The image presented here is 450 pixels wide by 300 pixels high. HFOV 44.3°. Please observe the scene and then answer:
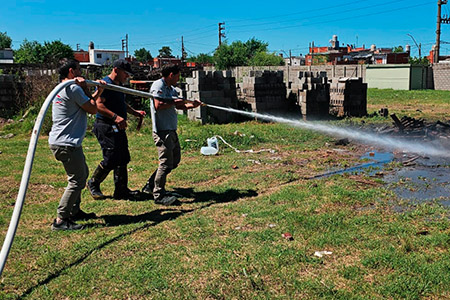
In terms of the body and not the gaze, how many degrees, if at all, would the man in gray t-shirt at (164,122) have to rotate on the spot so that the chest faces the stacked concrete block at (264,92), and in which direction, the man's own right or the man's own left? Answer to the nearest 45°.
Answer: approximately 90° to the man's own left

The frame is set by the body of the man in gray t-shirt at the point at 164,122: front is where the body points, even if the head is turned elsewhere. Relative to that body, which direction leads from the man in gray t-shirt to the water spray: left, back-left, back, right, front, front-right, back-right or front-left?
front-left

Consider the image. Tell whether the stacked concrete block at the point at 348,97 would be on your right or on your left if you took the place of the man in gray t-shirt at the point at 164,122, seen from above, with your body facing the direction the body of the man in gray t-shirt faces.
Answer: on your left

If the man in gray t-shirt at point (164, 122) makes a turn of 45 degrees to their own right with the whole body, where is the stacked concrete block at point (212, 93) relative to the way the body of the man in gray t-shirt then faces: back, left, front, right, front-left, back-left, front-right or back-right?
back-left

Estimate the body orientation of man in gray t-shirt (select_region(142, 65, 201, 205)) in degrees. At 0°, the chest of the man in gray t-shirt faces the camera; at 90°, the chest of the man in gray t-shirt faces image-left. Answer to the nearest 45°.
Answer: approximately 270°

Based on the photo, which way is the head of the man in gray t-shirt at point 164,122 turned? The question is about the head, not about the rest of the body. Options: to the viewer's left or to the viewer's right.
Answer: to the viewer's right

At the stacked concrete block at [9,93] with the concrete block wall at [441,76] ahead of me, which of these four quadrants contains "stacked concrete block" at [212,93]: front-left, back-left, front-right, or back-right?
front-right

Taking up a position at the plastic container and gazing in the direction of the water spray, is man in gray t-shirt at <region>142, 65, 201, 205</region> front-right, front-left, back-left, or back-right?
back-right

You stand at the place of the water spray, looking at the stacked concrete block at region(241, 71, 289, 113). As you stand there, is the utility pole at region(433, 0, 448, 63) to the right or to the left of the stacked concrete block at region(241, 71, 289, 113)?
right

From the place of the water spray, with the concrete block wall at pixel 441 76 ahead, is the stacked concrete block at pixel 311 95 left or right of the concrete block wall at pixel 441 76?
left

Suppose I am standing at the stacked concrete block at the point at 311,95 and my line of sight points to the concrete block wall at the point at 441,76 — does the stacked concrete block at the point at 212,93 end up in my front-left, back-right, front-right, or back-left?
back-left

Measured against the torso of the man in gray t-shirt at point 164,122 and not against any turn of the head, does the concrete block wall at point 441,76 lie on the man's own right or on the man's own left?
on the man's own left

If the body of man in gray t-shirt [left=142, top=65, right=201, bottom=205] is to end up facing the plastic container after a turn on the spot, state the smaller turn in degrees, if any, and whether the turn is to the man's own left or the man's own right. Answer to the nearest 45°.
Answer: approximately 90° to the man's own left

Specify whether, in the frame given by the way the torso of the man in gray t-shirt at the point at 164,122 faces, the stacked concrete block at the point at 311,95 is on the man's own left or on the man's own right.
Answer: on the man's own left
